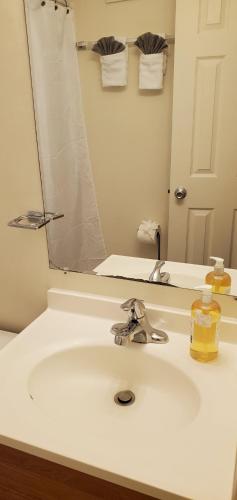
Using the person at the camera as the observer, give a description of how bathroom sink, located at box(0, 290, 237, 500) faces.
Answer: facing the viewer and to the left of the viewer
